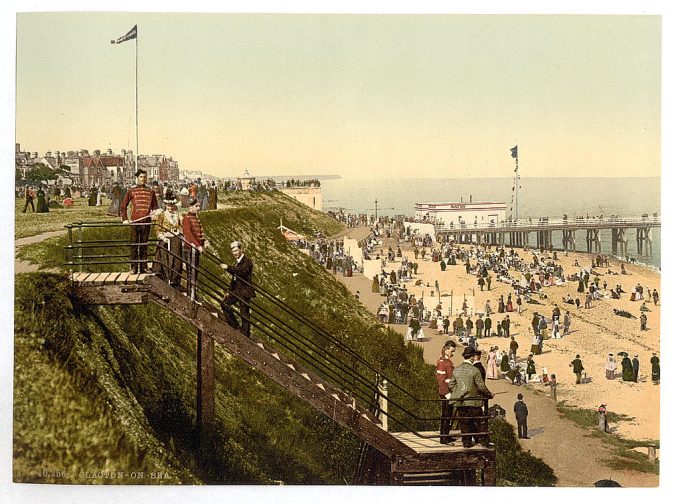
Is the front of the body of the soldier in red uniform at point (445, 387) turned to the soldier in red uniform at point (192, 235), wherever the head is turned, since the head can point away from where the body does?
no

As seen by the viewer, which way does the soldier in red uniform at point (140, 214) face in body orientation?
toward the camera

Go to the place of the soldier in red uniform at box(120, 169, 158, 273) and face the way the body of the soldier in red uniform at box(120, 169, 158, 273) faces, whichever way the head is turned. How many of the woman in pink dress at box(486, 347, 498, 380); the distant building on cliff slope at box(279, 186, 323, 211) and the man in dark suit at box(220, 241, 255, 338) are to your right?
0

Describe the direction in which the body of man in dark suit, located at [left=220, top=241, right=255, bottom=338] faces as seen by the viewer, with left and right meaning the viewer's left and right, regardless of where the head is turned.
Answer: facing the viewer and to the left of the viewer

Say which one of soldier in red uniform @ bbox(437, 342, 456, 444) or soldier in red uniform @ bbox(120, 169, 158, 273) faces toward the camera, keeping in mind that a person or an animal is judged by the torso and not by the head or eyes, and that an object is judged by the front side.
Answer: soldier in red uniform @ bbox(120, 169, 158, 273)

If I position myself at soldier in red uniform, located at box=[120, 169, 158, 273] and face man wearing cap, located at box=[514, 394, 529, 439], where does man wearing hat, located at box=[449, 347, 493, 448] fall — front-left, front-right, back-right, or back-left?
front-right

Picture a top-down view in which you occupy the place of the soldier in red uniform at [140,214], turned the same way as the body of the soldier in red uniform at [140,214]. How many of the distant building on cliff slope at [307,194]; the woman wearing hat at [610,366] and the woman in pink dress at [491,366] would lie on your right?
0

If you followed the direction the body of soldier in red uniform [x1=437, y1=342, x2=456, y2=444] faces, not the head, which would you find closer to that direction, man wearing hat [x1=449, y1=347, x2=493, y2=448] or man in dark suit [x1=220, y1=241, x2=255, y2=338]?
the man wearing hat

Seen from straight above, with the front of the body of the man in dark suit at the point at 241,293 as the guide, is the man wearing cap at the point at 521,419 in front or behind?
behind

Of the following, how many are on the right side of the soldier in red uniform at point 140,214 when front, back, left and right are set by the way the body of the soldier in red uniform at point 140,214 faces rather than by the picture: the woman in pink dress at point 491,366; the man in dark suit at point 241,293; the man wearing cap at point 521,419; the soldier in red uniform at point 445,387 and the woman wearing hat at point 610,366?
0
